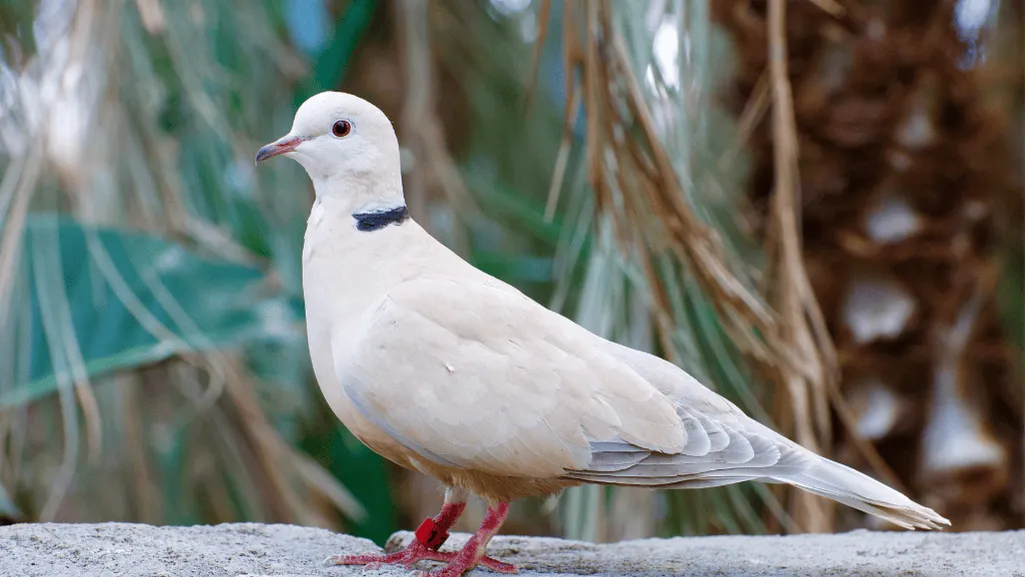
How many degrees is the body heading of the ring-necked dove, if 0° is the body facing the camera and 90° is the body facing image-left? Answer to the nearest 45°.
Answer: approximately 90°
